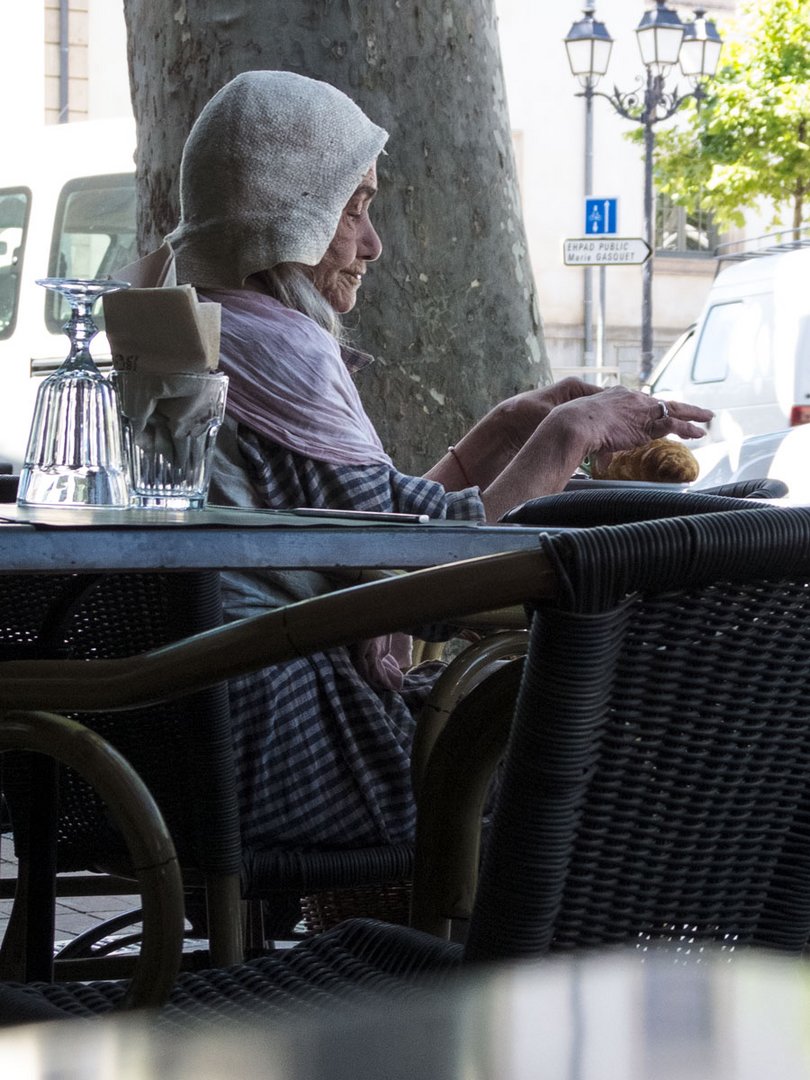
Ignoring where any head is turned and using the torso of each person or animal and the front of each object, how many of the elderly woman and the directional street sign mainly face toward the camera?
1

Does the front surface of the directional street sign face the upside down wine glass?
yes

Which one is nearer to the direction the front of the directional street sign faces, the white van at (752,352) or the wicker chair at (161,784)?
the wicker chair

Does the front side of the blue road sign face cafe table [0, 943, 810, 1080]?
yes

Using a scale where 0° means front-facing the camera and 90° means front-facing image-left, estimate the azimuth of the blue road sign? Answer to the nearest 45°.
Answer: approximately 0°

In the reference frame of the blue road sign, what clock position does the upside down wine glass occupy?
The upside down wine glass is roughly at 12 o'clock from the blue road sign.

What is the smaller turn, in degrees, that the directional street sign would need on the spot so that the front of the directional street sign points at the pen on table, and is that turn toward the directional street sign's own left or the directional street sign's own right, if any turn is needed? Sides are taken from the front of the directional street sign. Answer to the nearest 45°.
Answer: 0° — it already faces it

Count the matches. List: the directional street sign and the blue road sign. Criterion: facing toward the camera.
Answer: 2

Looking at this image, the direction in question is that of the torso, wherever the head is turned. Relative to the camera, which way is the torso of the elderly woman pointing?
to the viewer's right

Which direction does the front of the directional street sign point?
toward the camera

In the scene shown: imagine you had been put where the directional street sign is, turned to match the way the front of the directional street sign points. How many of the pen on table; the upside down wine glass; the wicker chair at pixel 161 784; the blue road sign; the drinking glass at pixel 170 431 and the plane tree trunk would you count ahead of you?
5

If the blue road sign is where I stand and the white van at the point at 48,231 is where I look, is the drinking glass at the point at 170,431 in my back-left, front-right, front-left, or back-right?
front-left

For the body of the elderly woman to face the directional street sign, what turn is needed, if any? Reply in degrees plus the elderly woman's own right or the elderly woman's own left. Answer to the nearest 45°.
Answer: approximately 90° to the elderly woman's own left

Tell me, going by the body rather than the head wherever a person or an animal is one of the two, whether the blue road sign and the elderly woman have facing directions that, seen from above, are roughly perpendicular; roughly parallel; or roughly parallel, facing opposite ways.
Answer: roughly perpendicular

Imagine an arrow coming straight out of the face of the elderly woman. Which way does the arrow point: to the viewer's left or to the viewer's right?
to the viewer's right

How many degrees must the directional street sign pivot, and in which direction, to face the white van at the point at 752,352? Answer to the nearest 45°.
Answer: approximately 90° to its left
